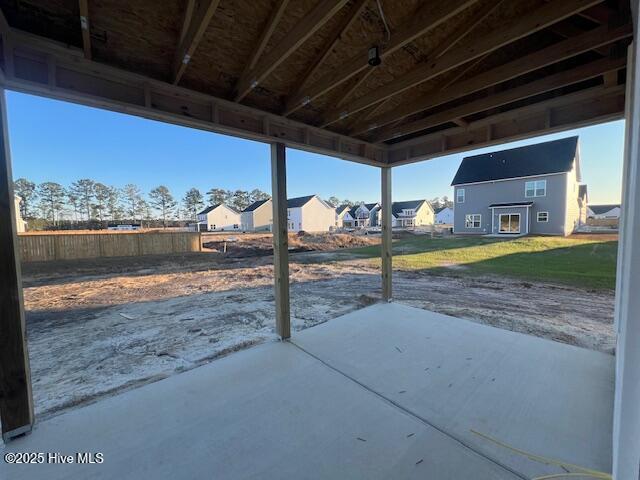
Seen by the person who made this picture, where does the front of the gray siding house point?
facing away from the viewer

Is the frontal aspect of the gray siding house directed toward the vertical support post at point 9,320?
no

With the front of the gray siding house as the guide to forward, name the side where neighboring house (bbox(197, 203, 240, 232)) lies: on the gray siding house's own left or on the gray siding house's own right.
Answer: on the gray siding house's own left

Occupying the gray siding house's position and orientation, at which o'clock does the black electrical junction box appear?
The black electrical junction box is roughly at 6 o'clock from the gray siding house.

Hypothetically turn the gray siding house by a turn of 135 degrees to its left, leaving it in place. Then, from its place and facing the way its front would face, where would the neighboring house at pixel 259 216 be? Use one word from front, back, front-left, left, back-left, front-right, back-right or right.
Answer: front-right

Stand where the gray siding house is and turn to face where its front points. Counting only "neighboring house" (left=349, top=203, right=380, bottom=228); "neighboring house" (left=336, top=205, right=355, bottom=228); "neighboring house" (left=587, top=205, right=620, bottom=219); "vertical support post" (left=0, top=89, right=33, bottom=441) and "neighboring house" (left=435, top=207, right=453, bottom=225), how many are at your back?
1

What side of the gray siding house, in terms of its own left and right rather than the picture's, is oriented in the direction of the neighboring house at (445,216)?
front

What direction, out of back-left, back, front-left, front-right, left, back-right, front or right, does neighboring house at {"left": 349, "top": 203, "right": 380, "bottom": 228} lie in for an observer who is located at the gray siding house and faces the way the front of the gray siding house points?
front-left

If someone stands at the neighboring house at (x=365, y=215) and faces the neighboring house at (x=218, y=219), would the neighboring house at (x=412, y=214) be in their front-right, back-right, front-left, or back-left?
back-left

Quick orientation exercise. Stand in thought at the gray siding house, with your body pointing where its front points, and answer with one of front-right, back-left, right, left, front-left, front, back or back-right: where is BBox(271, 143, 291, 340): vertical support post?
back

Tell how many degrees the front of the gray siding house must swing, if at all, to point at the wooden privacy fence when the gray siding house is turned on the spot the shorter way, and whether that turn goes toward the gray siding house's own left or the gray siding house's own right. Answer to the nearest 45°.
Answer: approximately 135° to the gray siding house's own left

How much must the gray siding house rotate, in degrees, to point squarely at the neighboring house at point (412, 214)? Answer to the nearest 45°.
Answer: approximately 45° to its left

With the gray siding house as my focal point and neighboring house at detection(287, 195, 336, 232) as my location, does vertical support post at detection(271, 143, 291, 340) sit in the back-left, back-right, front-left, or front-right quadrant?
front-right

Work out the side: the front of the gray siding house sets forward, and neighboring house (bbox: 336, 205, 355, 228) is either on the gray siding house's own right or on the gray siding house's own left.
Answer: on the gray siding house's own left

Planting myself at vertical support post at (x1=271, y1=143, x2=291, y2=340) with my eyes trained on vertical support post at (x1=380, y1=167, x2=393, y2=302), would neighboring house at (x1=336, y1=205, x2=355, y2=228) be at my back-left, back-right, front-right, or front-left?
front-left

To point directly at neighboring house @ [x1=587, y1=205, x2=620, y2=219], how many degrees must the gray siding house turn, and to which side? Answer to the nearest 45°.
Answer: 0° — it already faces it

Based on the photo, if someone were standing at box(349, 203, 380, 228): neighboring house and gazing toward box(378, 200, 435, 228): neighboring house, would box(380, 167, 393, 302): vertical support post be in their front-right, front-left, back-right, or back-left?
front-right

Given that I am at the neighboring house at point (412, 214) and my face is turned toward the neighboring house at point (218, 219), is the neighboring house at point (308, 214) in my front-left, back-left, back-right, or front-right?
front-left

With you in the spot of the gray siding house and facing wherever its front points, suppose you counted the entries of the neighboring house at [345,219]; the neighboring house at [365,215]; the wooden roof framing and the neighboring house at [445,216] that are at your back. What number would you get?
1

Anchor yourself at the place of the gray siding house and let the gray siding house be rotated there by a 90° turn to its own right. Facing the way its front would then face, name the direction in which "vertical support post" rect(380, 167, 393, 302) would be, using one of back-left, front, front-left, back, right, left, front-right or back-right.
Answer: right

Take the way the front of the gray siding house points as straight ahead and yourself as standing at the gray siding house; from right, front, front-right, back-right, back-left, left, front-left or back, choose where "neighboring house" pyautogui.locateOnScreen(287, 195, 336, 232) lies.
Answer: left
